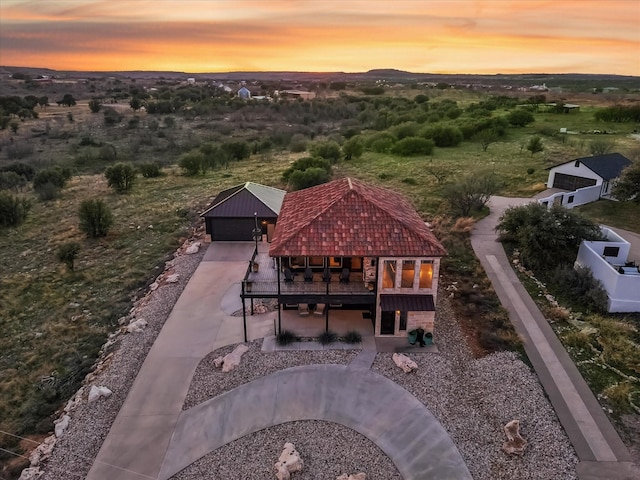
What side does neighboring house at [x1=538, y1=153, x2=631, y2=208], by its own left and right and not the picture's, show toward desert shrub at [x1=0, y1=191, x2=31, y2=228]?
front

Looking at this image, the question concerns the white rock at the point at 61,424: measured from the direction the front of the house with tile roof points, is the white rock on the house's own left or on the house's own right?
on the house's own right

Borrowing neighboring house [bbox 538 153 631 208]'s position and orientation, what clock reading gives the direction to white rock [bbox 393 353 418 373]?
The white rock is roughly at 11 o'clock from the neighboring house.

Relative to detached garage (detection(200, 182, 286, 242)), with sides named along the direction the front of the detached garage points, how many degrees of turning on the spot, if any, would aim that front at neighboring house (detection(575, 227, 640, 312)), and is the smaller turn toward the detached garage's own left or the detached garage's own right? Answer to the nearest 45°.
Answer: approximately 45° to the detached garage's own left

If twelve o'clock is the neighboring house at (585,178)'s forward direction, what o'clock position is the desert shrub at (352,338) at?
The desert shrub is roughly at 11 o'clock from the neighboring house.

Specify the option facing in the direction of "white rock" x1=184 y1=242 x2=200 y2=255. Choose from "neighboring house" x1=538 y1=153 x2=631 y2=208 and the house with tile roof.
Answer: the neighboring house

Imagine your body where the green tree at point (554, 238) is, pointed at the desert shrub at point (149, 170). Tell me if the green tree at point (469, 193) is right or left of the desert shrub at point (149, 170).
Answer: right

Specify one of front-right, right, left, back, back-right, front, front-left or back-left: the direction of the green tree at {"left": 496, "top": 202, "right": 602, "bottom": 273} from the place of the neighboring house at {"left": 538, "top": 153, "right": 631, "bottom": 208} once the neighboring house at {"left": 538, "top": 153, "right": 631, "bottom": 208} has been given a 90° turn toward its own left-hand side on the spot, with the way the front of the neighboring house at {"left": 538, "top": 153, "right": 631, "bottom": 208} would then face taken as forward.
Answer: front-right

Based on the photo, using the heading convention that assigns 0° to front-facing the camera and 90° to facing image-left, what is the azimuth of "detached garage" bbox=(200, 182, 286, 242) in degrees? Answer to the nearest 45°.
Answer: approximately 0°

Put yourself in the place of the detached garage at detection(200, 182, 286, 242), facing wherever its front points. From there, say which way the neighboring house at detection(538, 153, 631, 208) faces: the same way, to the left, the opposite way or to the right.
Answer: to the right

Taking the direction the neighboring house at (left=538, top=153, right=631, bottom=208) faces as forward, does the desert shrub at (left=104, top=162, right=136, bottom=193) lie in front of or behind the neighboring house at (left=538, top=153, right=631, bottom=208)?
in front

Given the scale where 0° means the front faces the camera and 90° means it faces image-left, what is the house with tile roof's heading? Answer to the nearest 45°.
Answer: approximately 0°

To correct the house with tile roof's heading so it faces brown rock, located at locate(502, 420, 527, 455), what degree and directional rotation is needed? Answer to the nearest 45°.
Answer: approximately 45° to its left

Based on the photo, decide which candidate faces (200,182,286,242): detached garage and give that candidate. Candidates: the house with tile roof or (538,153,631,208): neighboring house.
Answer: the neighboring house

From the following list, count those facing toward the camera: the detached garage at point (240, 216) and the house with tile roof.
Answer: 2

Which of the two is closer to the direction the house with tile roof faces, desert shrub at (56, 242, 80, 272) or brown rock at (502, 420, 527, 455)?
the brown rock

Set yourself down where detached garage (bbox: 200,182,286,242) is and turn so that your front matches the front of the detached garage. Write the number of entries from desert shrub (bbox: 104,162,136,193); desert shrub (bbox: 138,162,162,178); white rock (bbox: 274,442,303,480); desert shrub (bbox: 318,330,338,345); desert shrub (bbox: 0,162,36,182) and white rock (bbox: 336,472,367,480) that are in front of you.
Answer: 3

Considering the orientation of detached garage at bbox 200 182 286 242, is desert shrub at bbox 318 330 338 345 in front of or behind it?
in front

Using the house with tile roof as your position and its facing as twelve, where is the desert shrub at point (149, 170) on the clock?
The desert shrub is roughly at 5 o'clock from the house with tile roof.

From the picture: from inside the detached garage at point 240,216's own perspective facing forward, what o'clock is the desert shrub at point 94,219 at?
The desert shrub is roughly at 4 o'clock from the detached garage.
